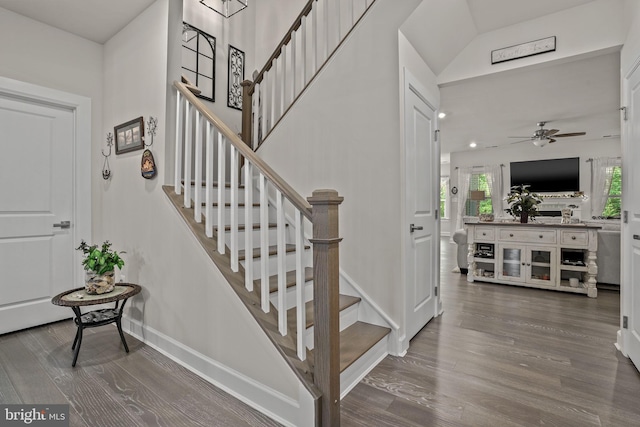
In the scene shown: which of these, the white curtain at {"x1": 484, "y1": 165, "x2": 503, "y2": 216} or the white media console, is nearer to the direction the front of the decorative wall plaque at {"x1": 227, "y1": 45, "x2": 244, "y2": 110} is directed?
the white media console

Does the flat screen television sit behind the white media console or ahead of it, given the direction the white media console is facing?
behind

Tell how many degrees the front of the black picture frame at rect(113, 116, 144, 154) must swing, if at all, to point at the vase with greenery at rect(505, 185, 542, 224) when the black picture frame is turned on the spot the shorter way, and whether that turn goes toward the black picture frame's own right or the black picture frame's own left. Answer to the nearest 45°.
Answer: approximately 135° to the black picture frame's own left

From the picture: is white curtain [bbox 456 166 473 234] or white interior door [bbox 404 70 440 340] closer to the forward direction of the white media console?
the white interior door

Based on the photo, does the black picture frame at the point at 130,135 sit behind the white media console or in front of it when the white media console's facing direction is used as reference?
in front

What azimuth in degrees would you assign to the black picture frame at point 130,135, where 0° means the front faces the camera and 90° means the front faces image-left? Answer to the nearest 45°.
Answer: approximately 45°

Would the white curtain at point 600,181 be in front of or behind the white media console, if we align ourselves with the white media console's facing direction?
behind

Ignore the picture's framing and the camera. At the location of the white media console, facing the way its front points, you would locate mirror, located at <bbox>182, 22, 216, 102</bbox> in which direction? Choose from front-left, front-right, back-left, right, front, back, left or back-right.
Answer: front-right

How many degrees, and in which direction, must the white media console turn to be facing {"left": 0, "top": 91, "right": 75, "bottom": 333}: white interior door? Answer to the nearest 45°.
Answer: approximately 45° to its right
